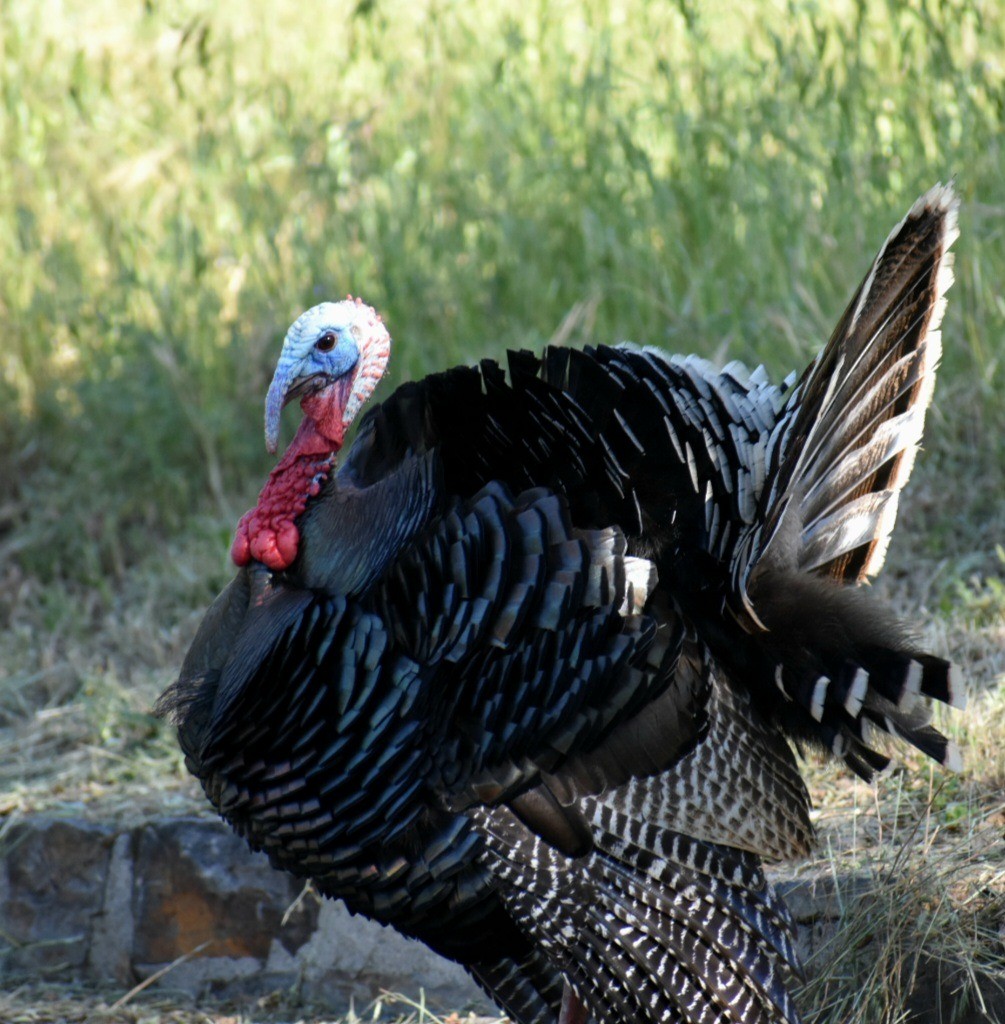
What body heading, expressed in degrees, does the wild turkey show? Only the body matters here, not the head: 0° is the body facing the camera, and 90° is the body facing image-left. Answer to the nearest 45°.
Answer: approximately 90°

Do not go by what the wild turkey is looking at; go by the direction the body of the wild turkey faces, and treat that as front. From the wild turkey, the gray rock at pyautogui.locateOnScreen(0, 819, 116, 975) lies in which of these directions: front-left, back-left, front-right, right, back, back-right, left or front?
front-right
